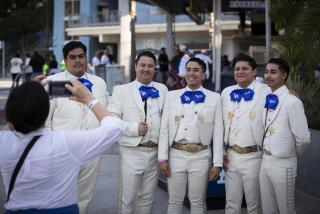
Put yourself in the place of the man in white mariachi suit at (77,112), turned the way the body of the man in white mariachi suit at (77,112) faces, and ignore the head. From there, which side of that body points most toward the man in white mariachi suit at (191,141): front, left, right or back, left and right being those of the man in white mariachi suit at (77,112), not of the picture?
left

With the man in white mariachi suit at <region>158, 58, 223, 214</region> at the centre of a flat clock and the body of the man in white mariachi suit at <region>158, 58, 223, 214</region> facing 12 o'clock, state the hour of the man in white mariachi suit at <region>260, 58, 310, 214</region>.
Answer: the man in white mariachi suit at <region>260, 58, 310, 214</region> is roughly at 9 o'clock from the man in white mariachi suit at <region>158, 58, 223, 214</region>.

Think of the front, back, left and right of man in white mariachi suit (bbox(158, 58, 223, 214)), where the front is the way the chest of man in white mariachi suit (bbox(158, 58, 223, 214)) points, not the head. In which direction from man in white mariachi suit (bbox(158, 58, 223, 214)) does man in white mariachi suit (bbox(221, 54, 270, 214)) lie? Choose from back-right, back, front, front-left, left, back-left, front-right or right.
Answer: left

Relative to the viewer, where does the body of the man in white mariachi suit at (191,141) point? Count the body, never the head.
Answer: toward the camera

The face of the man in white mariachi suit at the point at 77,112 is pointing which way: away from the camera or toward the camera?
toward the camera

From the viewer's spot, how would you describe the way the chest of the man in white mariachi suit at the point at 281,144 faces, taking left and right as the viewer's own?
facing the viewer and to the left of the viewer

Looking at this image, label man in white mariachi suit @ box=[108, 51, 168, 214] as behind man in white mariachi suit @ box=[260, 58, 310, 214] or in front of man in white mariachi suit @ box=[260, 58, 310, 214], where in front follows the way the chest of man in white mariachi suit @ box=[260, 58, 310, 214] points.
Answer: in front

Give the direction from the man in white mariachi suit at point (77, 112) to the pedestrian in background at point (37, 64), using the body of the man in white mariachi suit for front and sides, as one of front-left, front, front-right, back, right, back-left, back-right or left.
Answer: back

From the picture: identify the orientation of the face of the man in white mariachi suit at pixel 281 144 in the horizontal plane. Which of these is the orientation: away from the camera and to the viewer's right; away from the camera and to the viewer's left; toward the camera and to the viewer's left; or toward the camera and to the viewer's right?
toward the camera and to the viewer's left

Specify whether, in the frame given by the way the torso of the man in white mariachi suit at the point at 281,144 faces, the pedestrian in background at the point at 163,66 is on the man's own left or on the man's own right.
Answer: on the man's own right

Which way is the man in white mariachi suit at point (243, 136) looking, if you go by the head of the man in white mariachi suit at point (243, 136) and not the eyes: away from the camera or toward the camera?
toward the camera

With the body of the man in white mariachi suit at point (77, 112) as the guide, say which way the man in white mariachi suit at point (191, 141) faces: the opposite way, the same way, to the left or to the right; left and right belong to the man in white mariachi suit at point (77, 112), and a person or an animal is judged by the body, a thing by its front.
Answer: the same way

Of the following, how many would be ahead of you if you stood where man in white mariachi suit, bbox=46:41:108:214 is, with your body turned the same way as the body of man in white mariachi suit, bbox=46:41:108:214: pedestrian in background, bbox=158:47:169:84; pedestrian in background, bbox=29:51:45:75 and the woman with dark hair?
1

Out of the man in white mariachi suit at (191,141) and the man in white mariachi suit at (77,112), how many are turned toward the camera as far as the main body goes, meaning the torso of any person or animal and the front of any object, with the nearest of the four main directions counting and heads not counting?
2

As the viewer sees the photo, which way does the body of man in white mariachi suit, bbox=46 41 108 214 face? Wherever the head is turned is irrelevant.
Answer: toward the camera

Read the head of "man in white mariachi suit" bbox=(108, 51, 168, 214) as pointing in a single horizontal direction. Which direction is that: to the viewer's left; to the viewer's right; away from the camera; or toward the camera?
toward the camera
